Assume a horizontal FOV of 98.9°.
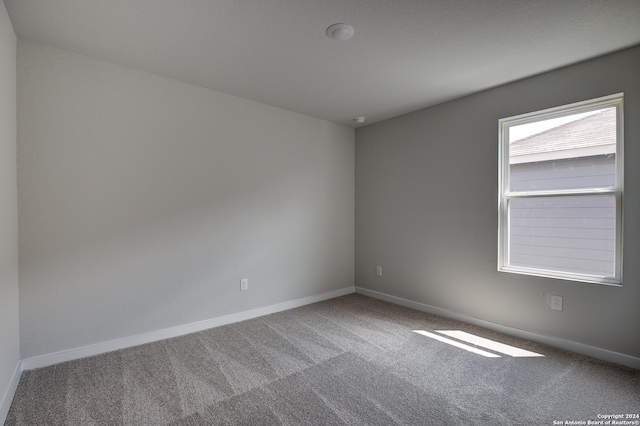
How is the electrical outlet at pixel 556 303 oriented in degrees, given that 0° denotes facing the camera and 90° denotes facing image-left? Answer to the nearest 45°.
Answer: approximately 0°
